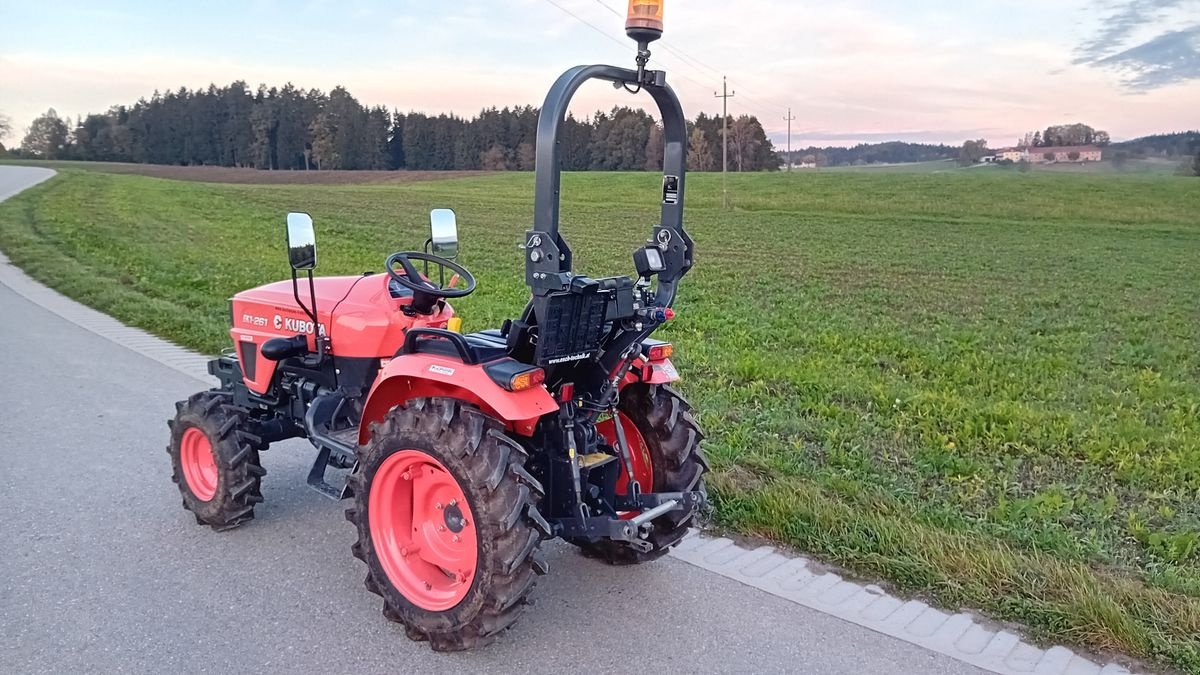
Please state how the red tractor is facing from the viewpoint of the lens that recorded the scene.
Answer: facing away from the viewer and to the left of the viewer

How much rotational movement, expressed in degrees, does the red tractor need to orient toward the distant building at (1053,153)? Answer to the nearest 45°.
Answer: approximately 90° to its right

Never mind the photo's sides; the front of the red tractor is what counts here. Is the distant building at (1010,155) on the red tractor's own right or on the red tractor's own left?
on the red tractor's own right
